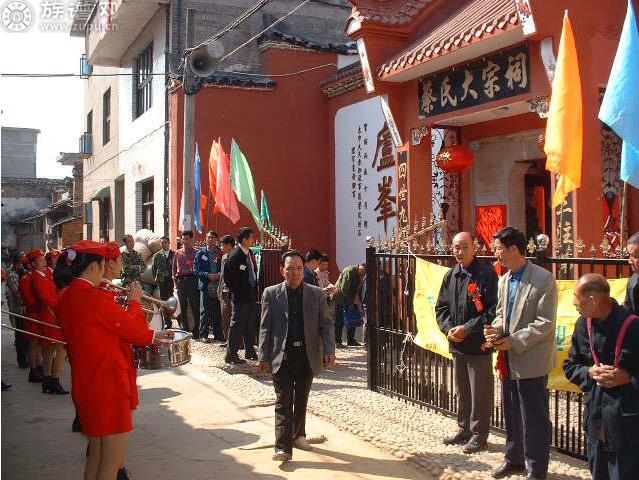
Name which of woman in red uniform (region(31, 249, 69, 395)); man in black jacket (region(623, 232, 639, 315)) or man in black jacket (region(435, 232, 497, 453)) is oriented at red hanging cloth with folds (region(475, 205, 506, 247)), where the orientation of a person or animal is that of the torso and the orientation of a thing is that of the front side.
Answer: the woman in red uniform

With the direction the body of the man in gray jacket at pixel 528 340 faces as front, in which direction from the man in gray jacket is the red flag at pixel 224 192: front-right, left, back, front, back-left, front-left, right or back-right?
right

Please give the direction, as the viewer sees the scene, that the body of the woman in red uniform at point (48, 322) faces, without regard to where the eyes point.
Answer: to the viewer's right

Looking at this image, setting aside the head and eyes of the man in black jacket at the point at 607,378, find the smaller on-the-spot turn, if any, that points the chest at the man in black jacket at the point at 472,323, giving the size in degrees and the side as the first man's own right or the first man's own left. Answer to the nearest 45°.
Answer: approximately 90° to the first man's own right

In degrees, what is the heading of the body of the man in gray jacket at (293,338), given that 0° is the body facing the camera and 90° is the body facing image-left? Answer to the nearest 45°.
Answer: approximately 0°

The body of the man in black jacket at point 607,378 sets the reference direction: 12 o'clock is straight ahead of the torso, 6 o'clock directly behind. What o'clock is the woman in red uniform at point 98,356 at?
The woman in red uniform is roughly at 1 o'clock from the man in black jacket.

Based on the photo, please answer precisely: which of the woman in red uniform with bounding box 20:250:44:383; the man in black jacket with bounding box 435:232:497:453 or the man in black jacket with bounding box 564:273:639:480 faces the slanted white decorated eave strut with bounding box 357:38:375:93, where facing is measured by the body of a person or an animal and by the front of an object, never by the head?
the woman in red uniform

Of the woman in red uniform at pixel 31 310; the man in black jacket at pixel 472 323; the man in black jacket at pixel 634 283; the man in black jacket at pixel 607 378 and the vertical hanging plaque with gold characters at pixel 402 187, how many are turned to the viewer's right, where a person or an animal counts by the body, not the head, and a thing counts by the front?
1

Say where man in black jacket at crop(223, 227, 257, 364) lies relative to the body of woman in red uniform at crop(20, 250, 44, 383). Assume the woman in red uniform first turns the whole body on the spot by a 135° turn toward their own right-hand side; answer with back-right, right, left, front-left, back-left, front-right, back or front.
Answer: back-left

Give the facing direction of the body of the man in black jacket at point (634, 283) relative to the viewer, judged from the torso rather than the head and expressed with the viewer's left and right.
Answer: facing the viewer and to the left of the viewer

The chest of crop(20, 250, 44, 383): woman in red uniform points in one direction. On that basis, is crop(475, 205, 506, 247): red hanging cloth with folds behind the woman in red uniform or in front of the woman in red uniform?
in front

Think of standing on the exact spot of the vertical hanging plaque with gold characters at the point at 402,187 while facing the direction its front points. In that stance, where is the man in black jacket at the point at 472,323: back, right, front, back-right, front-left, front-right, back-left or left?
front-left

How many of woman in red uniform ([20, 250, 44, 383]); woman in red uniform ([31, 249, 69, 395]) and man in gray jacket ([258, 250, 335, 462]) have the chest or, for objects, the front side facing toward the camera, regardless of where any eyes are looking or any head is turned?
1

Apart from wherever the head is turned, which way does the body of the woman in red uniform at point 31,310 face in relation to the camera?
to the viewer's right

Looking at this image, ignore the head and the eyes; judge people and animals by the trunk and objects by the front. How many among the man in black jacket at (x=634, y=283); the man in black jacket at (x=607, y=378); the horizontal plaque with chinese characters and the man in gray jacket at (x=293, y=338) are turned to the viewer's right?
0

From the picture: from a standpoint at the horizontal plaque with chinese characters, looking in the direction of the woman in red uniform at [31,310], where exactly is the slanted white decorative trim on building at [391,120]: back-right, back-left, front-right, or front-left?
front-right

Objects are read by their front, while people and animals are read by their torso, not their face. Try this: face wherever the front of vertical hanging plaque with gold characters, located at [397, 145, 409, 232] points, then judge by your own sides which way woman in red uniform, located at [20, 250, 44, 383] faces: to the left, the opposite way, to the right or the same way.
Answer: the opposite way

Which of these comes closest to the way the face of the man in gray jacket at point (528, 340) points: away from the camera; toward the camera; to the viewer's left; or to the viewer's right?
to the viewer's left

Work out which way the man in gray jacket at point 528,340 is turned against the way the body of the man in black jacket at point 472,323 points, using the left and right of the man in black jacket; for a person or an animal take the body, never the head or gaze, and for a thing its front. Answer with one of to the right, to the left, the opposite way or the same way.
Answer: the same way
